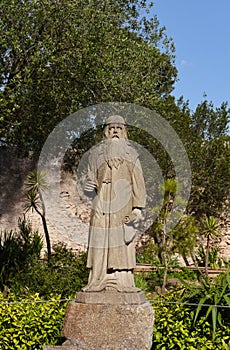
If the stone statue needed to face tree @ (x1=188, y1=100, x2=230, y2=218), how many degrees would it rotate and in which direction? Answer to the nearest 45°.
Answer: approximately 180°

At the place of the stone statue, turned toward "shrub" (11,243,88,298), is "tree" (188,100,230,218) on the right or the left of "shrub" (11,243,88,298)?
right

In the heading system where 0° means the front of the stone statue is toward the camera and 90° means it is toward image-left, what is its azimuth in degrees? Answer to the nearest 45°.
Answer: approximately 0°
